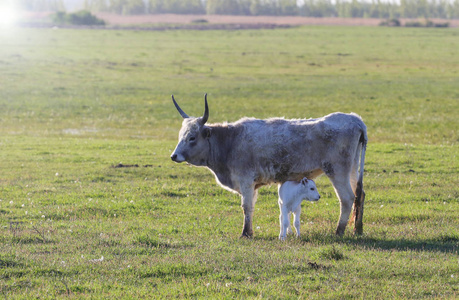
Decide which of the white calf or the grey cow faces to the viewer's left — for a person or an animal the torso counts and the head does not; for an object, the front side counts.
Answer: the grey cow

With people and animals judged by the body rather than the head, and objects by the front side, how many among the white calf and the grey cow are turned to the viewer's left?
1

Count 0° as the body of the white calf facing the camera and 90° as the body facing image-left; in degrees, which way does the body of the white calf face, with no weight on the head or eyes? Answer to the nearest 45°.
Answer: approximately 315°

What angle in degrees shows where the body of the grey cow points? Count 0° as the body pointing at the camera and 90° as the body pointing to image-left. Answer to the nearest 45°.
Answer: approximately 90°
